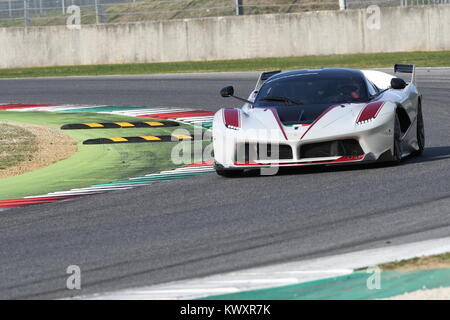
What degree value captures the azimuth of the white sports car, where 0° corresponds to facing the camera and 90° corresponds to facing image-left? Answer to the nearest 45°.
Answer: approximately 0°

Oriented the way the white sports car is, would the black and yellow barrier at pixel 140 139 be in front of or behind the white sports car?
behind

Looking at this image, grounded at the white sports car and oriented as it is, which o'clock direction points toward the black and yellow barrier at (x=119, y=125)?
The black and yellow barrier is roughly at 5 o'clock from the white sports car.
